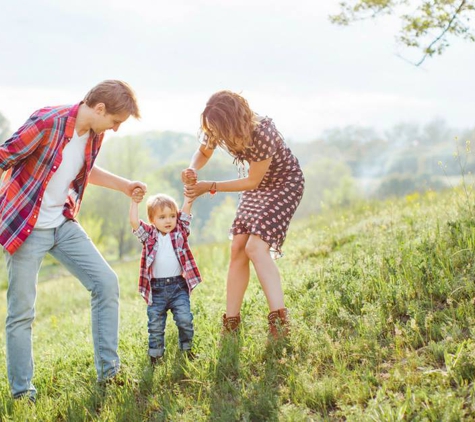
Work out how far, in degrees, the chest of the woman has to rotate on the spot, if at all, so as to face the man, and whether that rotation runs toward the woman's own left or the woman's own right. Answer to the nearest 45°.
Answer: approximately 45° to the woman's own right

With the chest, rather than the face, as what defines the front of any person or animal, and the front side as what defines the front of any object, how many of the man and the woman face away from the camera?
0

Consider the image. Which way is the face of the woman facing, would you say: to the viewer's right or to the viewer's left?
to the viewer's left

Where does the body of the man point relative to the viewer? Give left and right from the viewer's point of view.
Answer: facing the viewer and to the right of the viewer
